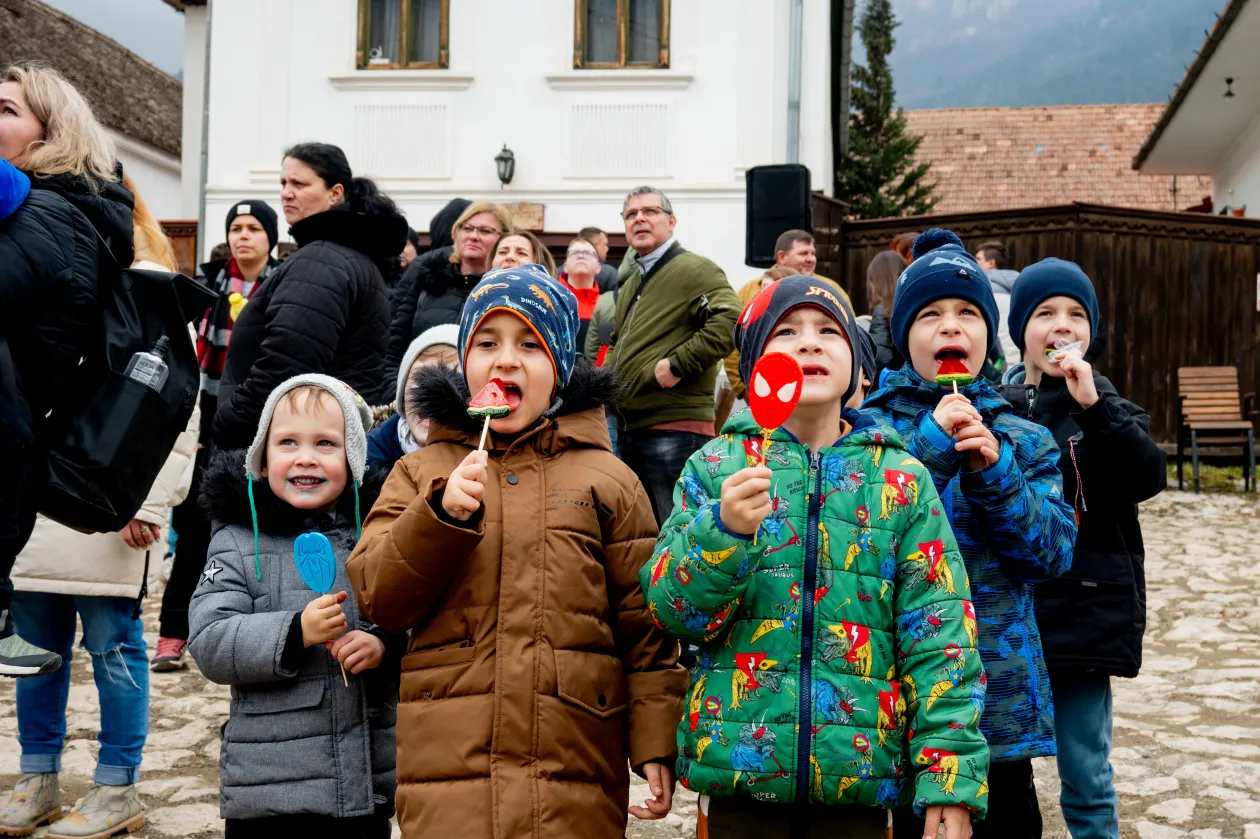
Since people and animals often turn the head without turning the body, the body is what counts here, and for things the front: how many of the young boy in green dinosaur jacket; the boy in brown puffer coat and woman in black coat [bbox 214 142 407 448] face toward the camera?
2

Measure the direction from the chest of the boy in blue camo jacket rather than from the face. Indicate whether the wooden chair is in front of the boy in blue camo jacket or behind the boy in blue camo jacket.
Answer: behind

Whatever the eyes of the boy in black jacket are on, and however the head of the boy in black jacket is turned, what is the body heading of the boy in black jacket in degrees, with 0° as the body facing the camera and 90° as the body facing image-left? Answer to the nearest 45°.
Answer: approximately 45°

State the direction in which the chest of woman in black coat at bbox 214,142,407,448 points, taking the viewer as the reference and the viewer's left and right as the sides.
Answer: facing to the left of the viewer

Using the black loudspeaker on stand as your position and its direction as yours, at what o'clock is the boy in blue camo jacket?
The boy in blue camo jacket is roughly at 12 o'clock from the black loudspeaker on stand.

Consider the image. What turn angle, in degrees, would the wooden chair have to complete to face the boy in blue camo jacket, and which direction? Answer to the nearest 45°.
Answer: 0° — it already faces them

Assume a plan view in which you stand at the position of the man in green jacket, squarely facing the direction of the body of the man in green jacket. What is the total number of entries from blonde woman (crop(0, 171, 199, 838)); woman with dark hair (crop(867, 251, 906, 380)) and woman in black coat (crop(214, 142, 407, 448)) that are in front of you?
2

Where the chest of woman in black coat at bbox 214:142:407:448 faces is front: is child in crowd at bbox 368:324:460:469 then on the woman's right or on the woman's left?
on the woman's left

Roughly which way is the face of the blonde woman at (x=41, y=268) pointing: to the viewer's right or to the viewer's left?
to the viewer's left
